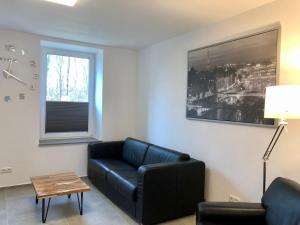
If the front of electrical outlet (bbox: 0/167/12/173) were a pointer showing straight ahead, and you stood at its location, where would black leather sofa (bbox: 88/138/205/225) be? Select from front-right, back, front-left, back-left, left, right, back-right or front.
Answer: front-left

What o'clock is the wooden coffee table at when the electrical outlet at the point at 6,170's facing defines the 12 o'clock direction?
The wooden coffee table is roughly at 11 o'clock from the electrical outlet.

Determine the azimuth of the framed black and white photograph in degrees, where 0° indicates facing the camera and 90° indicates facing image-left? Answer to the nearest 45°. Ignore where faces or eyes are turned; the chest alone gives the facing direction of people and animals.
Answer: approximately 45°

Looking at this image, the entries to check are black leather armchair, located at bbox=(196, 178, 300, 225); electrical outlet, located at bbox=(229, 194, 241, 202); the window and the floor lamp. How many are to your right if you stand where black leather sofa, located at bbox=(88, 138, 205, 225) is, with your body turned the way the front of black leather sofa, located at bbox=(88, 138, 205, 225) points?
1

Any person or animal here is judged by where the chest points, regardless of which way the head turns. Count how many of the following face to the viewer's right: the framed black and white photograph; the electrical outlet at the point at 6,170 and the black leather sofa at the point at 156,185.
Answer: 0

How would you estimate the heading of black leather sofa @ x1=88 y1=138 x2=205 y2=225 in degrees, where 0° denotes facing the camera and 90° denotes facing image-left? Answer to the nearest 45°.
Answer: approximately 45°

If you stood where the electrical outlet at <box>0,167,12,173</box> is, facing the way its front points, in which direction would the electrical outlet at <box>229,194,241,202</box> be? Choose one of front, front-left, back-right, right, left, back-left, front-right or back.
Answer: front-left

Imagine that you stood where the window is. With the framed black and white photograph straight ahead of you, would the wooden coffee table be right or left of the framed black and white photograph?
right

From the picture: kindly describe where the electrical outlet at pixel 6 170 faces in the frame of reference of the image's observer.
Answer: facing the viewer

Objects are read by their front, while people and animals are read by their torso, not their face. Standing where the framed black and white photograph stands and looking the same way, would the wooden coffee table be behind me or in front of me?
in front

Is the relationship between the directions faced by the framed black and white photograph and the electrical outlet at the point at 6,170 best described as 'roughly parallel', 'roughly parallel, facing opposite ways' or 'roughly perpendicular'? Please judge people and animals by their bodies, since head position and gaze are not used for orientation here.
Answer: roughly perpendicular

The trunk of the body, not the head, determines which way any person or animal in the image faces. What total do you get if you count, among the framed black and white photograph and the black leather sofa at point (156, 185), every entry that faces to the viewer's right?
0
